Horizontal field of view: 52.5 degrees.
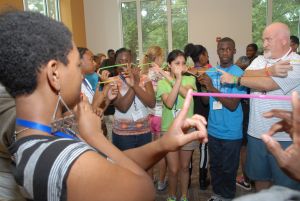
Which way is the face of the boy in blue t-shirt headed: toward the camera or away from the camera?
toward the camera

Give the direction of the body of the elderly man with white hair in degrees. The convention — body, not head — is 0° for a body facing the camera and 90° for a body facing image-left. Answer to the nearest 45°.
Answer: approximately 45°
